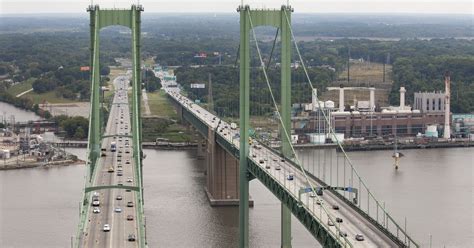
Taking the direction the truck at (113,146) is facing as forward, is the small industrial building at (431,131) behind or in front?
behind

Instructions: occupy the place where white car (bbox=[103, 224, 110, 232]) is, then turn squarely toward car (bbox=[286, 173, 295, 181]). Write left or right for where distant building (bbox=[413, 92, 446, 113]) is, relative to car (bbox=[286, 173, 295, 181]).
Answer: left

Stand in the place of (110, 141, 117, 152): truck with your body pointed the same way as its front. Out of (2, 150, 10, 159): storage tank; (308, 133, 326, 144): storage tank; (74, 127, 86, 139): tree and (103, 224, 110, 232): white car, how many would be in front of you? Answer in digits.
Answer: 1

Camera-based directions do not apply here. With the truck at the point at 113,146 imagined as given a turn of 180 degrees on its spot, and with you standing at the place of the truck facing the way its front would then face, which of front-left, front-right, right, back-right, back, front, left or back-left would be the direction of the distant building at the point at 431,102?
front-right

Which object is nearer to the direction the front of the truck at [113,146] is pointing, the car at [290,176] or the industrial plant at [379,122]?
the car

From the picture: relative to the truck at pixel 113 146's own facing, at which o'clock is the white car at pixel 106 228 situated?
The white car is roughly at 12 o'clock from the truck.

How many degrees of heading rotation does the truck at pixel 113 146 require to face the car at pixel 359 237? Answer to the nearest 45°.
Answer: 0° — it already faces it

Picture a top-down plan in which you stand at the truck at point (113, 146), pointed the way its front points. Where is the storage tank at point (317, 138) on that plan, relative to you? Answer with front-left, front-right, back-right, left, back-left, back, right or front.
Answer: back-left

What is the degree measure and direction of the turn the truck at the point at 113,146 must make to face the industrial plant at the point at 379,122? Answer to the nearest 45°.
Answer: approximately 135° to its left

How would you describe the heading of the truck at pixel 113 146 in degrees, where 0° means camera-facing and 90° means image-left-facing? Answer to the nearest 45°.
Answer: approximately 0°

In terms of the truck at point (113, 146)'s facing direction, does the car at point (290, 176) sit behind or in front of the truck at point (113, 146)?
in front
